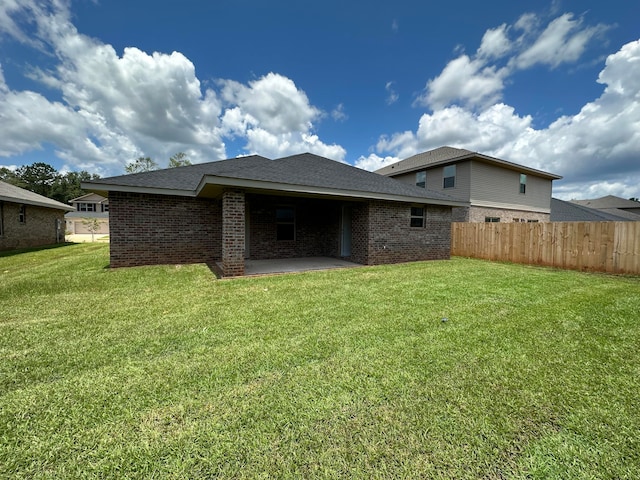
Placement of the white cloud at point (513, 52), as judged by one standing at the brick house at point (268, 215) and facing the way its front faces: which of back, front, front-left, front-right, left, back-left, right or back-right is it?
right

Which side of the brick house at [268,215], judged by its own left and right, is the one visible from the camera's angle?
back

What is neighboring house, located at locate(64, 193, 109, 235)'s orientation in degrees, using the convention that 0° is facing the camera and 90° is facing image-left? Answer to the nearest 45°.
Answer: approximately 0°

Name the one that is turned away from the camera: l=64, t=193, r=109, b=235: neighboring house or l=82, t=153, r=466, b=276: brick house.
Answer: the brick house

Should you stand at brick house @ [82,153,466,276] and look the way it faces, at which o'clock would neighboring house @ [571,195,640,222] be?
The neighboring house is roughly at 2 o'clock from the brick house.

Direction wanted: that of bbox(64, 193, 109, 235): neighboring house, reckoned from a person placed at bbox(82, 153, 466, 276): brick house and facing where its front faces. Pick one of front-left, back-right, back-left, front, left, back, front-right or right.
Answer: front-left

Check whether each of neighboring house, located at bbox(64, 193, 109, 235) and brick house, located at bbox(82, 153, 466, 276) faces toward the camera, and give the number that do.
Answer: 1

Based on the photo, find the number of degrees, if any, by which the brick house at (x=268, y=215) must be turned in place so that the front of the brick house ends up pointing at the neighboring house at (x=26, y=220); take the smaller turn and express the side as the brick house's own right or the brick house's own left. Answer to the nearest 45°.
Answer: approximately 45° to the brick house's own left

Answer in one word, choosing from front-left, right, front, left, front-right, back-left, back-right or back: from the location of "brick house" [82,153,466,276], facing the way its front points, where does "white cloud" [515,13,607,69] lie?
right
